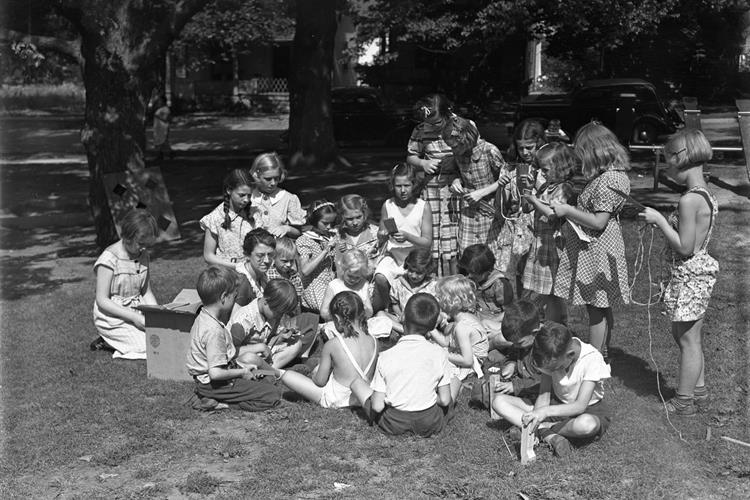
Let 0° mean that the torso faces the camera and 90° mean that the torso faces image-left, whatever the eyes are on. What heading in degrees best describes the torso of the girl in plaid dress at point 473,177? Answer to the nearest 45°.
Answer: approximately 45°

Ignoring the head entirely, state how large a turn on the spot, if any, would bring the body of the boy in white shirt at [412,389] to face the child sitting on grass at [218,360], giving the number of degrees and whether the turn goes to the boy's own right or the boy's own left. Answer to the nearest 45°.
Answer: approximately 45° to the boy's own left

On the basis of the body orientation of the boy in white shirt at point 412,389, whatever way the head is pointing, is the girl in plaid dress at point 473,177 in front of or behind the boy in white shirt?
in front

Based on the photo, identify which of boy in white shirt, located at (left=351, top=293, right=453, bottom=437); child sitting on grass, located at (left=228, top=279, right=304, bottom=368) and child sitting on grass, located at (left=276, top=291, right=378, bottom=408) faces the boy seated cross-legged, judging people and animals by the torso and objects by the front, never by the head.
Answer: child sitting on grass, located at (left=228, top=279, right=304, bottom=368)

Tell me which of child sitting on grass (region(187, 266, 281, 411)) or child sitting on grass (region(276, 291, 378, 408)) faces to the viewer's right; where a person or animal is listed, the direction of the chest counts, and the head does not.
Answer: child sitting on grass (region(187, 266, 281, 411))

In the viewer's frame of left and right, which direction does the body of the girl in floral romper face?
facing to the left of the viewer

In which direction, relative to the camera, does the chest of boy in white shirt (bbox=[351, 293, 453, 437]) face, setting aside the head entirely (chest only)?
away from the camera

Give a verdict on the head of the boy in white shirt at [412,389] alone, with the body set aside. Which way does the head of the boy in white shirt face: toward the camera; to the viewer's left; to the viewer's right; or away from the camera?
away from the camera

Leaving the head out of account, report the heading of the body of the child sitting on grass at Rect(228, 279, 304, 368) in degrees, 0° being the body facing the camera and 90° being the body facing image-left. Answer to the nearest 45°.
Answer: approximately 315°

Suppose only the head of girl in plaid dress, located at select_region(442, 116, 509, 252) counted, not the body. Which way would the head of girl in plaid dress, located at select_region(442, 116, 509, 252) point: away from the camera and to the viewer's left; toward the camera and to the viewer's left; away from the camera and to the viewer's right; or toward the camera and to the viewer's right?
toward the camera and to the viewer's left

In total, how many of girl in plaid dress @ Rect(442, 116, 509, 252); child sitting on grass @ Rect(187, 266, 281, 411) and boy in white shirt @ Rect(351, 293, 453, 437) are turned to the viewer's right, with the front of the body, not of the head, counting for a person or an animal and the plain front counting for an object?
1

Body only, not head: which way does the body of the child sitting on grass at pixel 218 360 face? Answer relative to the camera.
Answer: to the viewer's right

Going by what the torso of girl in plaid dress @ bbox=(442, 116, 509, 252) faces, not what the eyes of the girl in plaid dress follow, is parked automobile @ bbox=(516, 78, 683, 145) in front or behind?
behind

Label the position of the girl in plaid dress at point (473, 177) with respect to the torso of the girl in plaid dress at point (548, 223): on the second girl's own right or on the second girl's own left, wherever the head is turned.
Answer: on the second girl's own right

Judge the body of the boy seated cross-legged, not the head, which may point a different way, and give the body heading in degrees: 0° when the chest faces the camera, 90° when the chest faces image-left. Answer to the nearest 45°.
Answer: approximately 45°

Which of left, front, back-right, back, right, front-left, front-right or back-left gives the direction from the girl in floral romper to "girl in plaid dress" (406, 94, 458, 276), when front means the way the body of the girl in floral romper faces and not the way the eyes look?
front-right

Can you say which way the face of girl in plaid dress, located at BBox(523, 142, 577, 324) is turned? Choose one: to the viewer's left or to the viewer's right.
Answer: to the viewer's left

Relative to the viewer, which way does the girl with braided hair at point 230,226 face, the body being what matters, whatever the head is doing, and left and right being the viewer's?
facing the viewer and to the right of the viewer

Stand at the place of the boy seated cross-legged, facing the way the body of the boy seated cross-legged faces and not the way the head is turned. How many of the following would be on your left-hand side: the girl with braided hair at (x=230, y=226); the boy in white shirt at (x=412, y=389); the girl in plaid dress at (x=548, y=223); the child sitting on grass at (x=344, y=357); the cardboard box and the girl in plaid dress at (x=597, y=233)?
0

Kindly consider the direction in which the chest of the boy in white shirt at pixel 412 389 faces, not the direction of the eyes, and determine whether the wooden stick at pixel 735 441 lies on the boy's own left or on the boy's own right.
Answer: on the boy's own right

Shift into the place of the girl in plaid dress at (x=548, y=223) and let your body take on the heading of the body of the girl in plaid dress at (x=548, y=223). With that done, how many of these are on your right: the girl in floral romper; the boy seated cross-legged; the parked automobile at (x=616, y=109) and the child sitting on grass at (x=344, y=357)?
1
